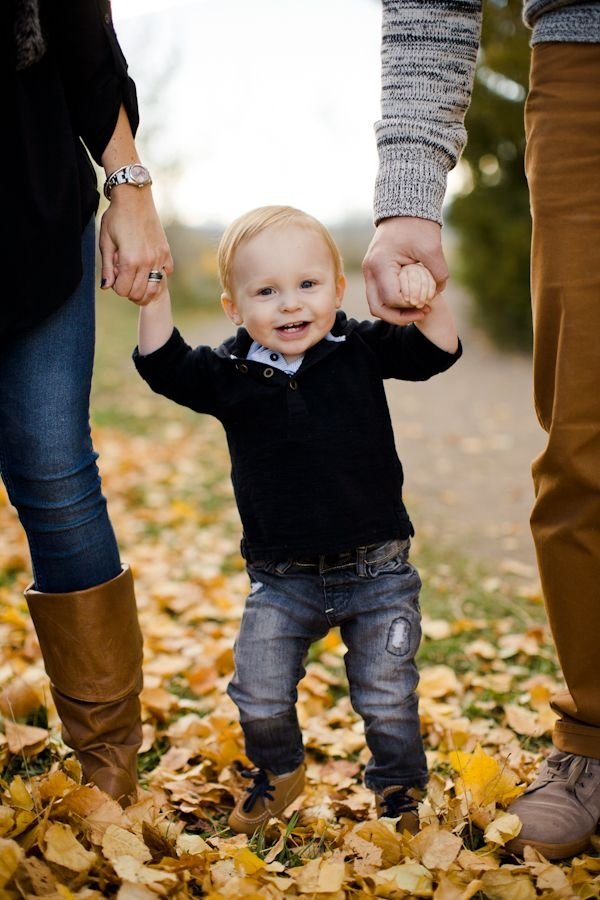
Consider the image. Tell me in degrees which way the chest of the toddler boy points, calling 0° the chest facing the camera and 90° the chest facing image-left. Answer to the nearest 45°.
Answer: approximately 0°

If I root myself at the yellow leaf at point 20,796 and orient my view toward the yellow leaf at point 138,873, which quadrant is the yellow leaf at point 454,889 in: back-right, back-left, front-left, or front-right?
front-left

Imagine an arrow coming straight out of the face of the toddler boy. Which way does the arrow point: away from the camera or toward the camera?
toward the camera

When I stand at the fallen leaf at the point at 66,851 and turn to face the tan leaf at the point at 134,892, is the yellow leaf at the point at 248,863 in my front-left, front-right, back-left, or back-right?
front-left
